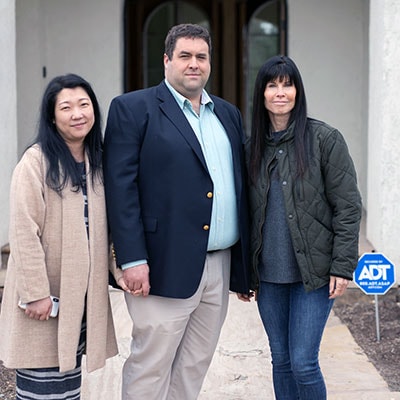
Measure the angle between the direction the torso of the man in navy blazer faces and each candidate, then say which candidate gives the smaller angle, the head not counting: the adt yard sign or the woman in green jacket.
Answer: the woman in green jacket

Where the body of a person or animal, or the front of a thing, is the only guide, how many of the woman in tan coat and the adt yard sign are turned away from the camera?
0

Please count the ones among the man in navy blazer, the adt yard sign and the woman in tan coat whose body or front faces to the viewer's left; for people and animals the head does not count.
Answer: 0

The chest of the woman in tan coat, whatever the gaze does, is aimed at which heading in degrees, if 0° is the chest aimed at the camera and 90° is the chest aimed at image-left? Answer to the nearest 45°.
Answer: approximately 315°

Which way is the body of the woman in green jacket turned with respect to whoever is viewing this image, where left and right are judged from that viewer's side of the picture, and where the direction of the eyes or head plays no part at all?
facing the viewer and to the left of the viewer

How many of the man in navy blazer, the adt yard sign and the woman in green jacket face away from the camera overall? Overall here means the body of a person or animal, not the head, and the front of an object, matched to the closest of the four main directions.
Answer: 0

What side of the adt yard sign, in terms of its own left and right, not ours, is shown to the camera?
front

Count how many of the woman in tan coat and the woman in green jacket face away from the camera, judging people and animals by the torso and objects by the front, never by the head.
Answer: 0

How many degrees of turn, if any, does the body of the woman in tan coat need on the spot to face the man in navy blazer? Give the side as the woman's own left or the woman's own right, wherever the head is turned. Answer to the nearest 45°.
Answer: approximately 45° to the woman's own left

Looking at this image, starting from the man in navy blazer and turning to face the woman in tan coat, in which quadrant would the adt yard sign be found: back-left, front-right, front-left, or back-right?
back-right

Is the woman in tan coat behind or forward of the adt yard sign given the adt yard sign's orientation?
forward

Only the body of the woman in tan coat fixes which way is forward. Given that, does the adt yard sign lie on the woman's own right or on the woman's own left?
on the woman's own left

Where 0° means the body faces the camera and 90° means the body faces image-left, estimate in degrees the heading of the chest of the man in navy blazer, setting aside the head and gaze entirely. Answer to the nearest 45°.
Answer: approximately 315°

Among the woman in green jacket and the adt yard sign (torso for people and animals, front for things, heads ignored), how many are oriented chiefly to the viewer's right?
0

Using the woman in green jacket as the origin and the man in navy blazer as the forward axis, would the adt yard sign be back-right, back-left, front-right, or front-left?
back-right
